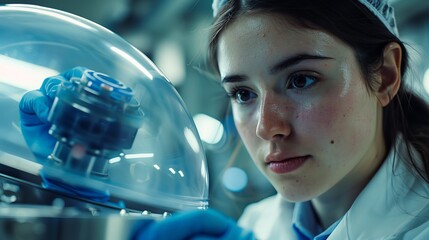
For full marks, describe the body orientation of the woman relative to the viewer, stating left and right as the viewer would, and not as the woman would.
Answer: facing the viewer and to the left of the viewer

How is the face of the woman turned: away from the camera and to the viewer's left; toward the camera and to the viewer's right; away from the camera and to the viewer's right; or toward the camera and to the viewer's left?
toward the camera and to the viewer's left
